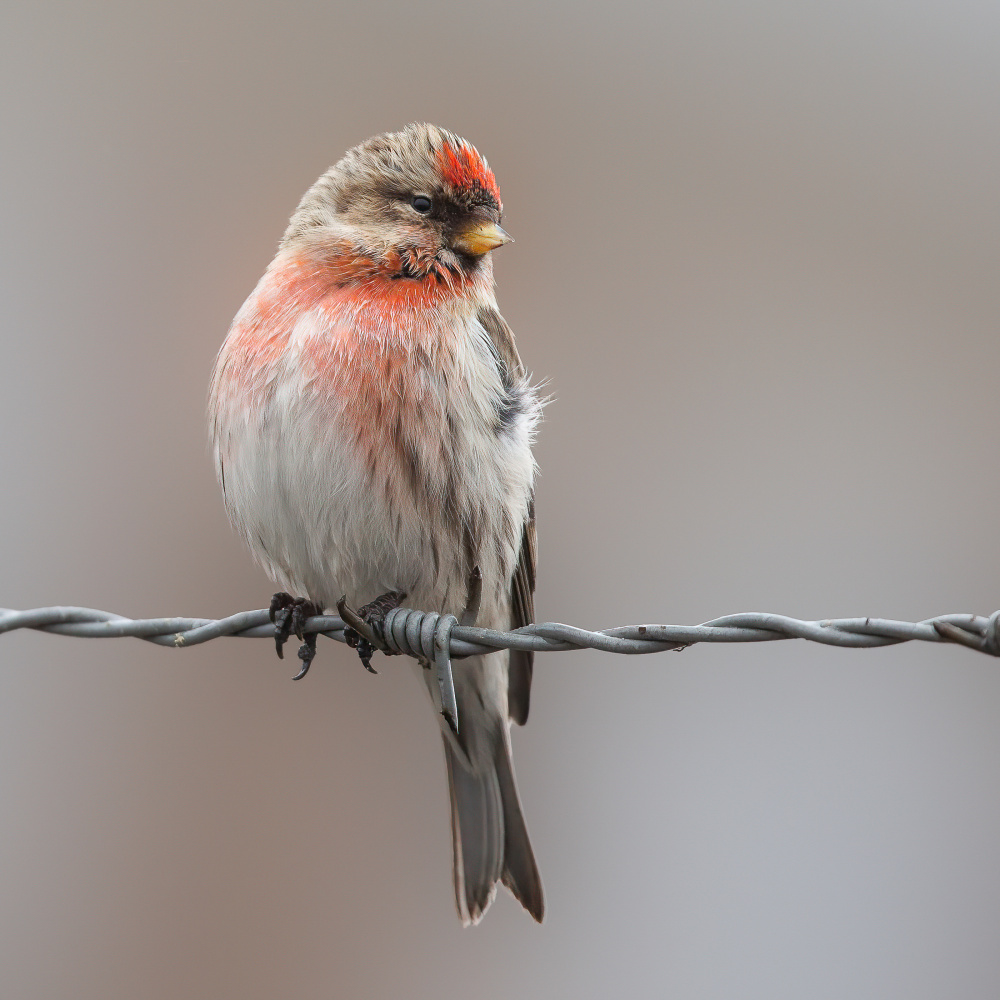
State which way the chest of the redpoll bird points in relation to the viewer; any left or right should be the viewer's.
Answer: facing the viewer and to the left of the viewer
